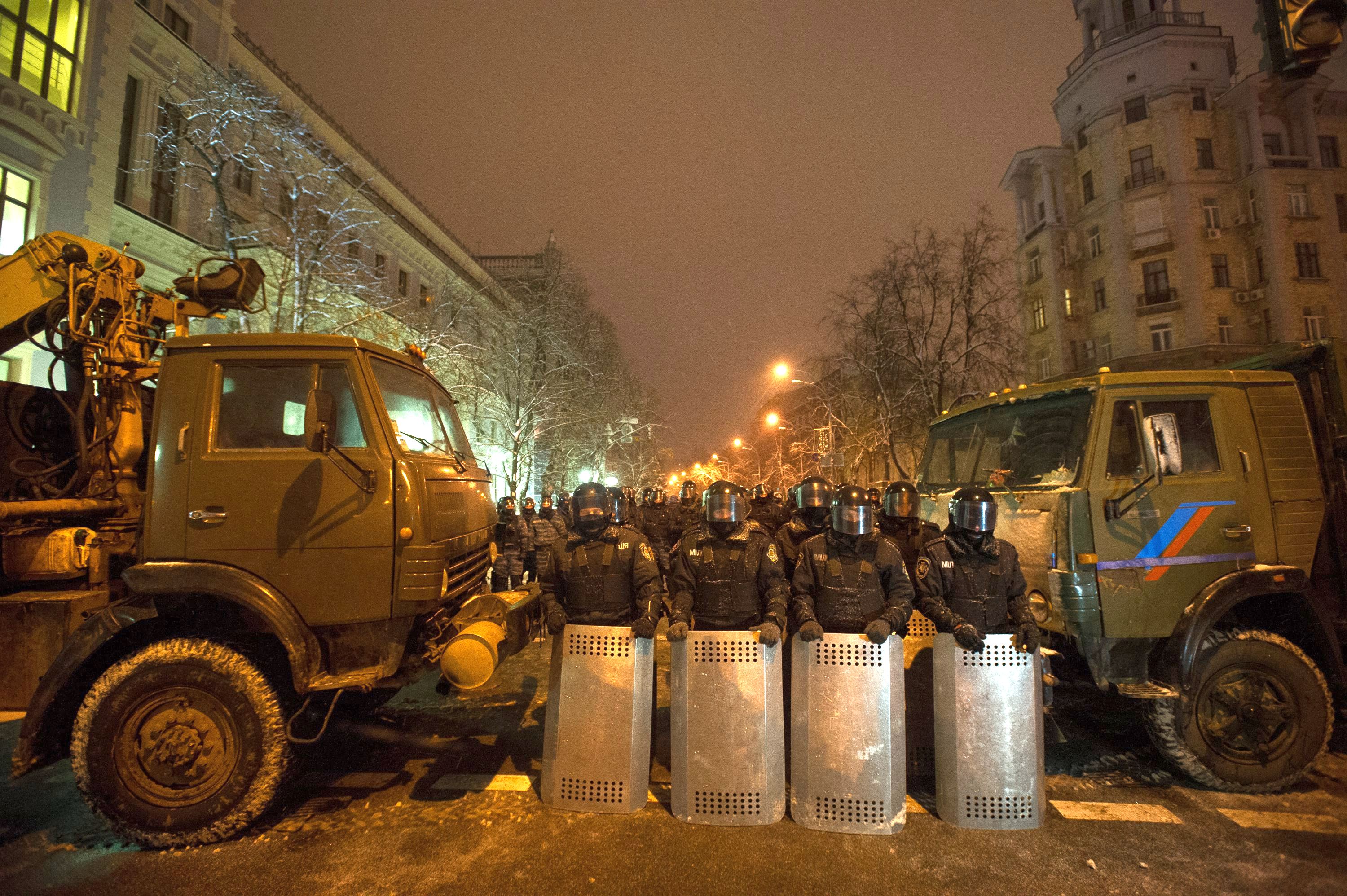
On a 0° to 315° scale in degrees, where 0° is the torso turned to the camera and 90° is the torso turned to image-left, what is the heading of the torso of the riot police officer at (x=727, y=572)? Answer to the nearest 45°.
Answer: approximately 0°

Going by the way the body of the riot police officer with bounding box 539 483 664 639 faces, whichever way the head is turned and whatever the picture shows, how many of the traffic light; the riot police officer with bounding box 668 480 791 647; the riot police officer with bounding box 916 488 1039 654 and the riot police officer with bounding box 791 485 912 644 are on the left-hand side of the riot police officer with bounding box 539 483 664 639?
4

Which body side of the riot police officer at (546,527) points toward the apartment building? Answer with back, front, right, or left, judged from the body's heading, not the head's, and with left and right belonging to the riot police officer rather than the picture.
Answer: left

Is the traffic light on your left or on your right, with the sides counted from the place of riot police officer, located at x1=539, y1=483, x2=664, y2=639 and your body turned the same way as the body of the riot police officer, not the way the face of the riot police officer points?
on your left

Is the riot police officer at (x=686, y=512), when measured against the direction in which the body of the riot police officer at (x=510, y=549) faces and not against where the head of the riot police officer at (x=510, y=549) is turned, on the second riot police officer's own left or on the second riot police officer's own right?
on the second riot police officer's own left

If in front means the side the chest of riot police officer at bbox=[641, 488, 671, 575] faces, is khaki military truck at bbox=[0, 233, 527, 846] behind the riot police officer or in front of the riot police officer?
in front
